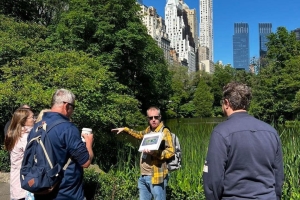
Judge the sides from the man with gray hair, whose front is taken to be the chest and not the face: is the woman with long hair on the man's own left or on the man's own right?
on the man's own left

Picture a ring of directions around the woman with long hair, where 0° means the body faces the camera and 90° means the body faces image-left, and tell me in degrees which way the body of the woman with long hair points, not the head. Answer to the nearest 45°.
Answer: approximately 270°

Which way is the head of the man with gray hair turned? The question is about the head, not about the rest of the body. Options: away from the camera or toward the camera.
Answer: away from the camera

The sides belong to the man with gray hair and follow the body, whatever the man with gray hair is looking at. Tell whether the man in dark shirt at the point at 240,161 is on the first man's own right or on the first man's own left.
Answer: on the first man's own right

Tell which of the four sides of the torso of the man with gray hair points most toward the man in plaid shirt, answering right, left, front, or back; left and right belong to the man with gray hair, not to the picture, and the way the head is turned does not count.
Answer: front

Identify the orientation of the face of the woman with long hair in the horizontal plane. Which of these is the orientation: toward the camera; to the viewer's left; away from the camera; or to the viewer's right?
to the viewer's right

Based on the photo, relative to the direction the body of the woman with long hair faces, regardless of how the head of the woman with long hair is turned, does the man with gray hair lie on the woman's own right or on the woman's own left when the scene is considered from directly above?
on the woman's own right

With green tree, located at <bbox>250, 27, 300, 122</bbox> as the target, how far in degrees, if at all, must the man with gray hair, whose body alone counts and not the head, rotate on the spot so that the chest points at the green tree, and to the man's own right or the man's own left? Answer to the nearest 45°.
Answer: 0° — they already face it

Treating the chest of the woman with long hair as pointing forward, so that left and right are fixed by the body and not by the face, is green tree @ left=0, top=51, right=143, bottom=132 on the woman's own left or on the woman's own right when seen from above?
on the woman's own left

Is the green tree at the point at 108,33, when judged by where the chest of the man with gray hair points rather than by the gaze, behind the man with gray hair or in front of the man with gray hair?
in front

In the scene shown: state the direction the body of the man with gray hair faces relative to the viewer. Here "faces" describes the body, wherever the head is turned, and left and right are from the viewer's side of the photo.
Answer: facing away from the viewer and to the right of the viewer

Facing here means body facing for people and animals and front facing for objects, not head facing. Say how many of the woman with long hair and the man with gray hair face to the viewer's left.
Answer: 0

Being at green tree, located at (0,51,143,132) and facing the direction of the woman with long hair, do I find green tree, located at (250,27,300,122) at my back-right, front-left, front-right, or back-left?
back-left

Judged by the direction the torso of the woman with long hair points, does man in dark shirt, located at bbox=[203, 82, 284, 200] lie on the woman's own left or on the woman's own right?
on the woman's own right

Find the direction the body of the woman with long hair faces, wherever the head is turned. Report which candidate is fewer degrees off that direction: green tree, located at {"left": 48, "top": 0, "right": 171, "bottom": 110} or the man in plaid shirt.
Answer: the man in plaid shirt

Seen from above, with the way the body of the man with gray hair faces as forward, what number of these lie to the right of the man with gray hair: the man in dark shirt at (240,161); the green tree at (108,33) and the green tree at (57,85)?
1

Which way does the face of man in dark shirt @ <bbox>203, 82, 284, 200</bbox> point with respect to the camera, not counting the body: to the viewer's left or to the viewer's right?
to the viewer's left
